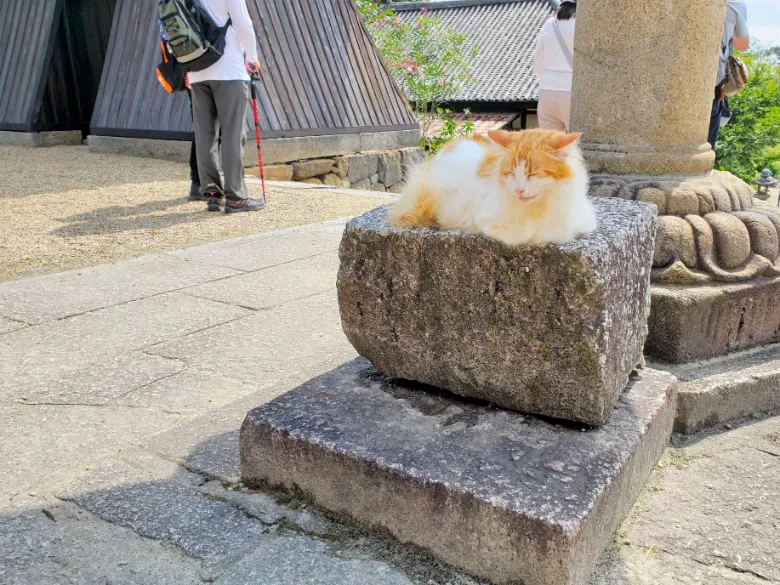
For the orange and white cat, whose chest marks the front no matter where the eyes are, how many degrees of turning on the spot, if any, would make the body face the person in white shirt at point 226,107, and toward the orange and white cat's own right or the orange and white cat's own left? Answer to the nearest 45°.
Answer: approximately 180°

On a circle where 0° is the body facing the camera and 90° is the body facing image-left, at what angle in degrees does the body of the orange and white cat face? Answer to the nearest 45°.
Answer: approximately 315°

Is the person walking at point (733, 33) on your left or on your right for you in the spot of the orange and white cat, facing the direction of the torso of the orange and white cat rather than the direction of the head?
on your left

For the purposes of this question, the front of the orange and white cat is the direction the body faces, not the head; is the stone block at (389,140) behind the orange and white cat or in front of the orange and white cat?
behind

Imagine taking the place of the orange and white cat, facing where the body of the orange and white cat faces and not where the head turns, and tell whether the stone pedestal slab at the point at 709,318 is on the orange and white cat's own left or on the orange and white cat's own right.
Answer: on the orange and white cat's own left

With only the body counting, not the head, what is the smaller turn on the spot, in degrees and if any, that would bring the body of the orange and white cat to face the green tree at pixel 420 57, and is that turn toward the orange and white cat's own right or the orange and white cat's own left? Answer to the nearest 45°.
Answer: approximately 135° to the orange and white cat's own left

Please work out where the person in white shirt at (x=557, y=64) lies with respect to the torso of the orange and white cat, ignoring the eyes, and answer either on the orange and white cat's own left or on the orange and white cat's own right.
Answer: on the orange and white cat's own left
